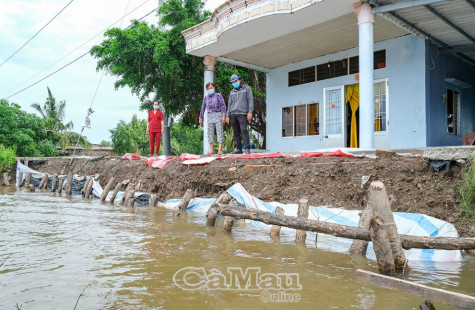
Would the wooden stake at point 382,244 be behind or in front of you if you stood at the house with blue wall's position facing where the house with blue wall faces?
in front

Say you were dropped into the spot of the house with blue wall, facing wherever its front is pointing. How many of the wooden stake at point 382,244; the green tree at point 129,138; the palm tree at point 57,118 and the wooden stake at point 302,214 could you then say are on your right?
2

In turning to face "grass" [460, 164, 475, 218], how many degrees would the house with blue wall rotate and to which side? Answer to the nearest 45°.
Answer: approximately 45° to its left

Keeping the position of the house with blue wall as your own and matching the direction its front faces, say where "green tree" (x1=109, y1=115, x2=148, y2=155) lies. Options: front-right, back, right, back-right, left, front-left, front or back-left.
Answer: right

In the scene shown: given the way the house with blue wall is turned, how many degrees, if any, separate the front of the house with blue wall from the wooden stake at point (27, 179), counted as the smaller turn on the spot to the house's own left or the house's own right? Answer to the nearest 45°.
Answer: approximately 45° to the house's own right

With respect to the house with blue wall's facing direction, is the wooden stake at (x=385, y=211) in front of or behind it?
in front

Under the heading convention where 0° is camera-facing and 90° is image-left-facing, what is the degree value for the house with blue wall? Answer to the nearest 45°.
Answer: approximately 45°

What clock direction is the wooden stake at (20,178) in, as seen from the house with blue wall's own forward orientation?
The wooden stake is roughly at 2 o'clock from the house with blue wall.

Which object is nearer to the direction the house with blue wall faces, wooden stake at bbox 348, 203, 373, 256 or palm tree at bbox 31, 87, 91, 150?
the wooden stake

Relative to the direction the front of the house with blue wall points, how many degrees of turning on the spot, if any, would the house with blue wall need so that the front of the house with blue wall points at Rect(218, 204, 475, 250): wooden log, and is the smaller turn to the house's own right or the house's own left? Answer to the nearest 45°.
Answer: approximately 45° to the house's own left

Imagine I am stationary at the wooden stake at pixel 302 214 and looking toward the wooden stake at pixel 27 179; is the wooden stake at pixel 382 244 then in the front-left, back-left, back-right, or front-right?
back-left

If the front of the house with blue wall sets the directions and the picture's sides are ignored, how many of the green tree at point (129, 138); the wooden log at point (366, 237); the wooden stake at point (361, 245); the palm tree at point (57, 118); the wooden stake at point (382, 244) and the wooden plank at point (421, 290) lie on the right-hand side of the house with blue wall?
2

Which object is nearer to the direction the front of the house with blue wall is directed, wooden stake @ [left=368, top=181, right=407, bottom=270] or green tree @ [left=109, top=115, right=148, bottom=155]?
the wooden stake

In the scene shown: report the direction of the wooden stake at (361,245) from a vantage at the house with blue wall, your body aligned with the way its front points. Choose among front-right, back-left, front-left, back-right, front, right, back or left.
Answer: front-left

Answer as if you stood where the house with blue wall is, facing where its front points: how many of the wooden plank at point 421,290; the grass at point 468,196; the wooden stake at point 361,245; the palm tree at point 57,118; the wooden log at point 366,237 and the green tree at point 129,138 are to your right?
2
